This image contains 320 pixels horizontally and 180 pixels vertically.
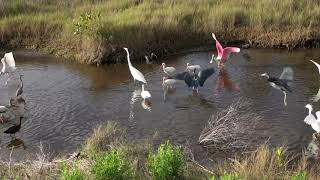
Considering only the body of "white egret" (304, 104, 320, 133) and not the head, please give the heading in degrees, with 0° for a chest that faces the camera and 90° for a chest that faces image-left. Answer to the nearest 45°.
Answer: approximately 90°

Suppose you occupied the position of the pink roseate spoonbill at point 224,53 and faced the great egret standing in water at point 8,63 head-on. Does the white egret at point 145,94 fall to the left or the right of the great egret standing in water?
left

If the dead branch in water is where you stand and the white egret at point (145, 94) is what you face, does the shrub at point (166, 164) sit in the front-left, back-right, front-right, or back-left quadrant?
back-left

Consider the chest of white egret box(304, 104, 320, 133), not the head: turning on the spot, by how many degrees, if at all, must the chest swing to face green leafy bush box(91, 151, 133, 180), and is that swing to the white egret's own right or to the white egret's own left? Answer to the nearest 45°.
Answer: approximately 45° to the white egret's own left

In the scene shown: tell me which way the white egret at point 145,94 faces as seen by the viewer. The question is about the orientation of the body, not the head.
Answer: to the viewer's left

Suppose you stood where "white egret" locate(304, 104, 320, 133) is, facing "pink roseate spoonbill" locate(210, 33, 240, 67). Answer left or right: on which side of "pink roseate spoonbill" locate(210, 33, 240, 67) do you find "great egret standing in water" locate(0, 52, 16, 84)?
left
